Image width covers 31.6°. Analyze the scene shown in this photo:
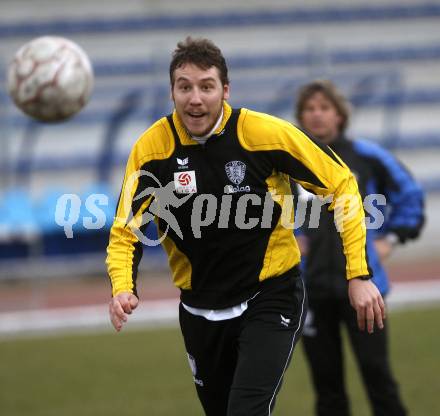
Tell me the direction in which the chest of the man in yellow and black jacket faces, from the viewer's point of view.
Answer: toward the camera
